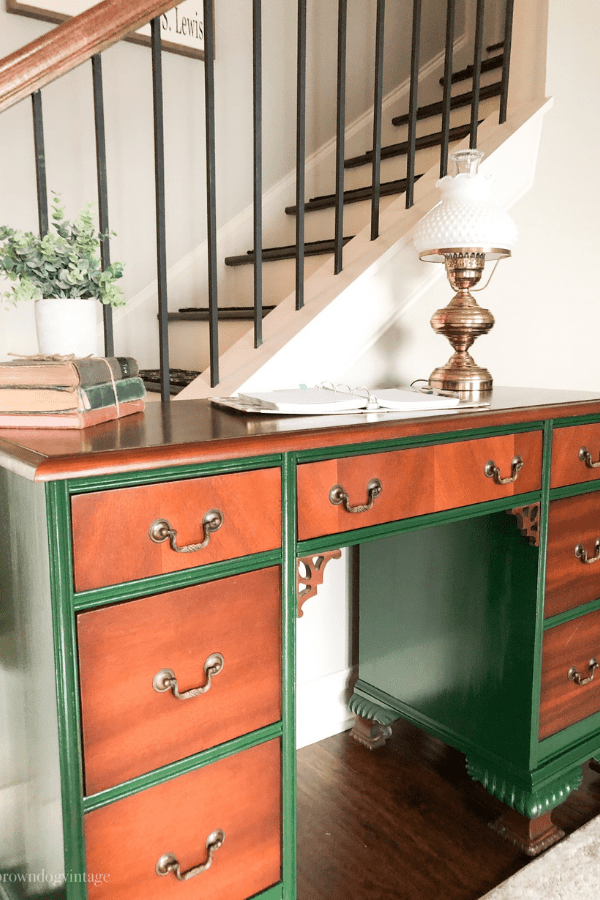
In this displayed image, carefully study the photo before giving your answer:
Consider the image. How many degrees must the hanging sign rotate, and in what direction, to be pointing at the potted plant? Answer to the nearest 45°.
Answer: approximately 45° to its right

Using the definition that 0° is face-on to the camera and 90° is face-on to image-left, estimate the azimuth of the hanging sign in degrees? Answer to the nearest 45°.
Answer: approximately 315°
